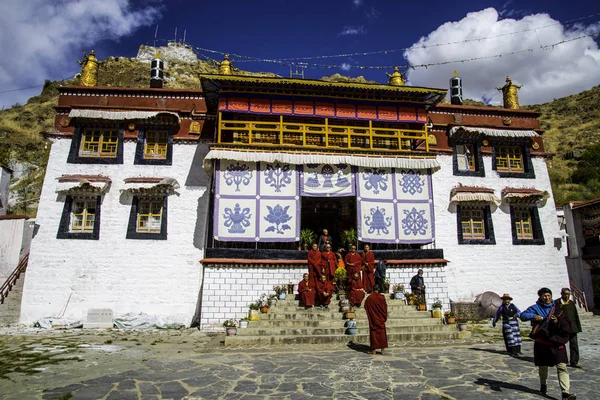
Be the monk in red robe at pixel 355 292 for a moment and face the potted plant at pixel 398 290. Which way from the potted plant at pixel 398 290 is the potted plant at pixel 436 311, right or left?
right

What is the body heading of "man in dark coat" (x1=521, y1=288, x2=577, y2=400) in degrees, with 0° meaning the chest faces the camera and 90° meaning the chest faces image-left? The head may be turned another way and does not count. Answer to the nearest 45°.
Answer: approximately 0°

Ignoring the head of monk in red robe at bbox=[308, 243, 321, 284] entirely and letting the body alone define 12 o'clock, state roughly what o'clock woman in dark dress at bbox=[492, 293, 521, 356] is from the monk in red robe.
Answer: The woman in dark dress is roughly at 10 o'clock from the monk in red robe.

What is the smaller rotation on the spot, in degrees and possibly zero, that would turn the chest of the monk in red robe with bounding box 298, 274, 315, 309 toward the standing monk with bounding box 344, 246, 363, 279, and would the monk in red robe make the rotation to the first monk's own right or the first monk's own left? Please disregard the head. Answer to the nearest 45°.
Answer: approximately 90° to the first monk's own left

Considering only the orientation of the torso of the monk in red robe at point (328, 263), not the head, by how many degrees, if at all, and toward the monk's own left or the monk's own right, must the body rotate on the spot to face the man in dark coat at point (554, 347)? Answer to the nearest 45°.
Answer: approximately 45° to the monk's own left

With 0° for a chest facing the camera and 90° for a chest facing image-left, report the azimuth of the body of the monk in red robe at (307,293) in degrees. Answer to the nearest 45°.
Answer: approximately 0°
